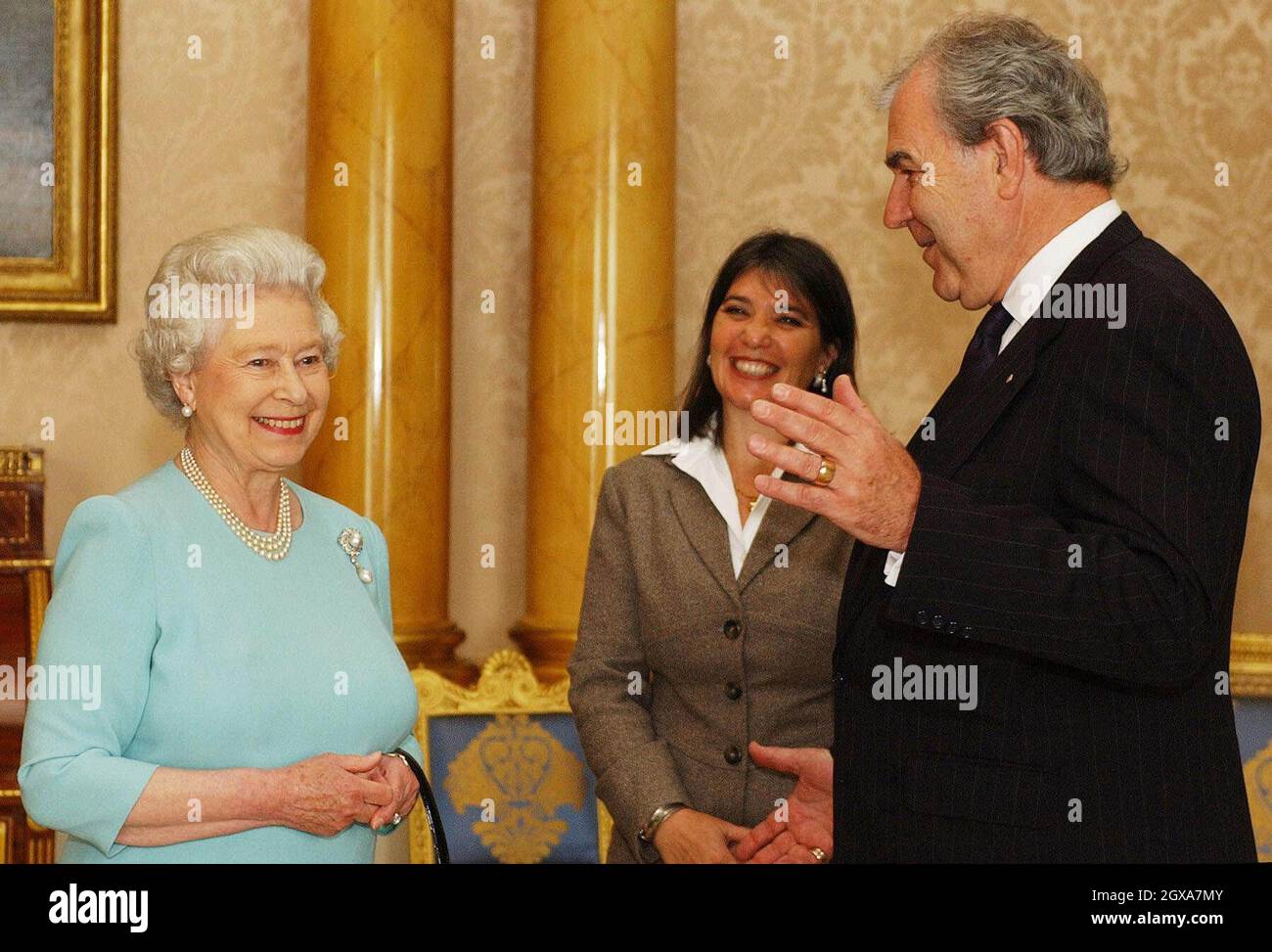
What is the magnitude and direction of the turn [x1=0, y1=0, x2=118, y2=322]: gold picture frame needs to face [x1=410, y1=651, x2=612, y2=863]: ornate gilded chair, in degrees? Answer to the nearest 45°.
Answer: approximately 45° to its left

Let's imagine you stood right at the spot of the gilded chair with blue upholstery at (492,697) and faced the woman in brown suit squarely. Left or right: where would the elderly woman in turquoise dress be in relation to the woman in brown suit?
right

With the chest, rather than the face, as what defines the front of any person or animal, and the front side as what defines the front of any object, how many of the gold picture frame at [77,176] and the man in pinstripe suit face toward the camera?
1

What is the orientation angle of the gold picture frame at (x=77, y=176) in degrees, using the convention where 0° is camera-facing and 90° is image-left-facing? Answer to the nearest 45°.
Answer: approximately 0°

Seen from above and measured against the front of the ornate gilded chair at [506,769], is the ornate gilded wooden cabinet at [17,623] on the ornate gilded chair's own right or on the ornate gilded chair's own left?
on the ornate gilded chair's own right

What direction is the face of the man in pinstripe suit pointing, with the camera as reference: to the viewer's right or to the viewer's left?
to the viewer's left

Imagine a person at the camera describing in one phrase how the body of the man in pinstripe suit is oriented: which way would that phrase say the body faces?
to the viewer's left

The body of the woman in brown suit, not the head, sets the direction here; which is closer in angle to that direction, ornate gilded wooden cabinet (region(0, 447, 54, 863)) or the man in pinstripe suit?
the man in pinstripe suit

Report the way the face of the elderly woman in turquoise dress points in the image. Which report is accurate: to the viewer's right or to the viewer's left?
to the viewer's right

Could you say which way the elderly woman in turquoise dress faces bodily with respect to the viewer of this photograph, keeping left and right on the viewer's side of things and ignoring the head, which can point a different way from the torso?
facing the viewer and to the right of the viewer
